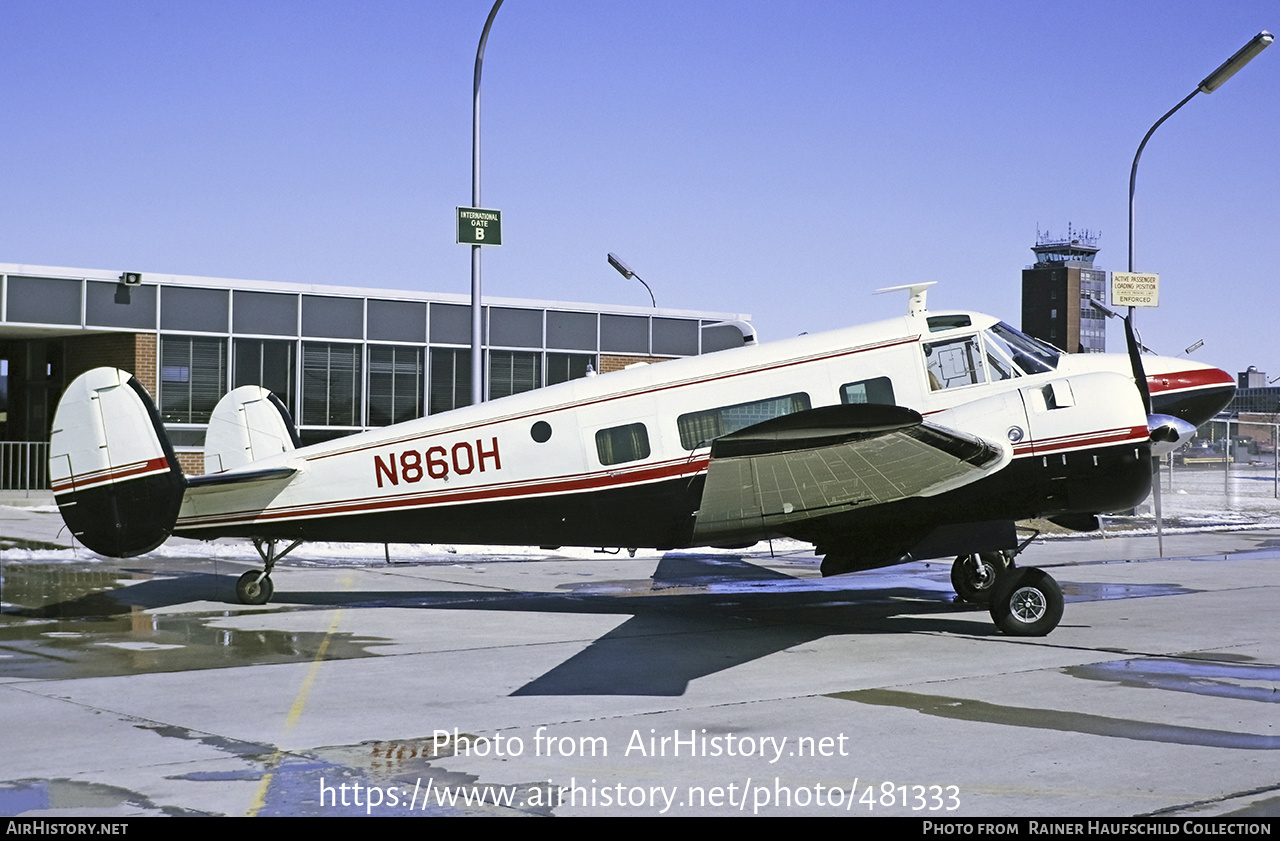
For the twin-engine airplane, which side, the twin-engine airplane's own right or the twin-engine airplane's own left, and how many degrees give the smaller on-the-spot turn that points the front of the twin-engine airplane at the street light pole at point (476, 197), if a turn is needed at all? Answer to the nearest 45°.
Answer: approximately 135° to the twin-engine airplane's own left

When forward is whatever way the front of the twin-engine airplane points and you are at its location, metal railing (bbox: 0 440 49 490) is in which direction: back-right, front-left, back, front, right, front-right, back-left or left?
back-left

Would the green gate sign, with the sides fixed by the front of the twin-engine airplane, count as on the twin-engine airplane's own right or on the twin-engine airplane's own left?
on the twin-engine airplane's own left

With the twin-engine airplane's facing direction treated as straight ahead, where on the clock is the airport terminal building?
The airport terminal building is roughly at 8 o'clock from the twin-engine airplane.

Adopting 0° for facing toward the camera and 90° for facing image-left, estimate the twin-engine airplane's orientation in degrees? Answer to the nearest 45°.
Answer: approximately 270°
